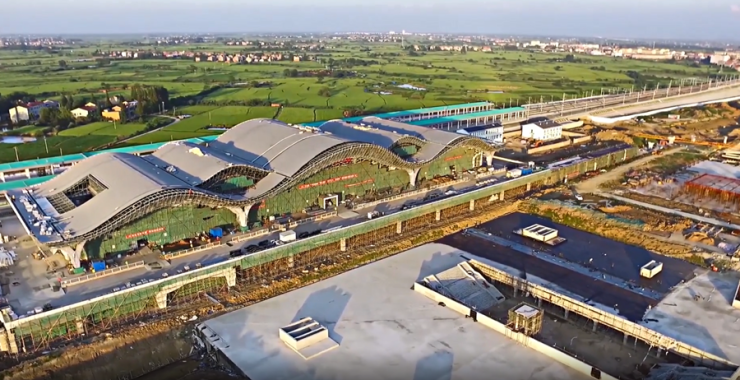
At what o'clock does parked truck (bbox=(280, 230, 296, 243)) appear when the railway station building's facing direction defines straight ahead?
The parked truck is roughly at 12 o'clock from the railway station building.

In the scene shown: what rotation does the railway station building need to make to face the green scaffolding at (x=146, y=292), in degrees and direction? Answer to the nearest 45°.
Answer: approximately 45° to its right

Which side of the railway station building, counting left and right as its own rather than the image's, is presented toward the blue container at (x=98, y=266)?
right

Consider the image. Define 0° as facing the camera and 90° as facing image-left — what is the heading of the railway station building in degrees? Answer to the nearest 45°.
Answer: approximately 315°

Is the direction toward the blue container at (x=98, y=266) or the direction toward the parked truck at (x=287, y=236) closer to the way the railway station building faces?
the parked truck
